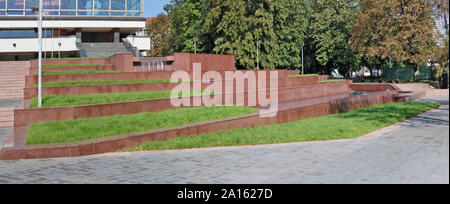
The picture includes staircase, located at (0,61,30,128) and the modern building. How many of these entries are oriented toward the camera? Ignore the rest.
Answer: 2

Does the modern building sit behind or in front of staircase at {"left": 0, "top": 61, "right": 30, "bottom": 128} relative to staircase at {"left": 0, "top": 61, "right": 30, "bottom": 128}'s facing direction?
behind

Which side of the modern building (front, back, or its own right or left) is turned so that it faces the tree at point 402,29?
left

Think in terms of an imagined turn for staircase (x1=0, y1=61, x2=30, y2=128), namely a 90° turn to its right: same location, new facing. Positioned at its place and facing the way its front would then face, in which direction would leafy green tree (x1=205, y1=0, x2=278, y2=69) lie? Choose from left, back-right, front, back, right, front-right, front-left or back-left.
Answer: back-right

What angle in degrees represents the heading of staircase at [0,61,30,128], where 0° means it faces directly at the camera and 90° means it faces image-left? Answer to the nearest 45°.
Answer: approximately 0°

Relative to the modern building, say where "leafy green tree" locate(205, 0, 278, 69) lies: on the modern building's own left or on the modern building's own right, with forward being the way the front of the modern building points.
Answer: on the modern building's own left

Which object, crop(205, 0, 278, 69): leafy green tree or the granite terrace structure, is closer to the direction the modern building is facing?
the granite terrace structure

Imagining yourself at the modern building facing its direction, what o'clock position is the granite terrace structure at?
The granite terrace structure is roughly at 12 o'clock from the modern building.

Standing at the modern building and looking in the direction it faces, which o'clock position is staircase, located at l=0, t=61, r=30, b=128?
The staircase is roughly at 12 o'clock from the modern building.

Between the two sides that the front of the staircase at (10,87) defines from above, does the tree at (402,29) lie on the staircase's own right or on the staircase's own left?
on the staircase's own left
